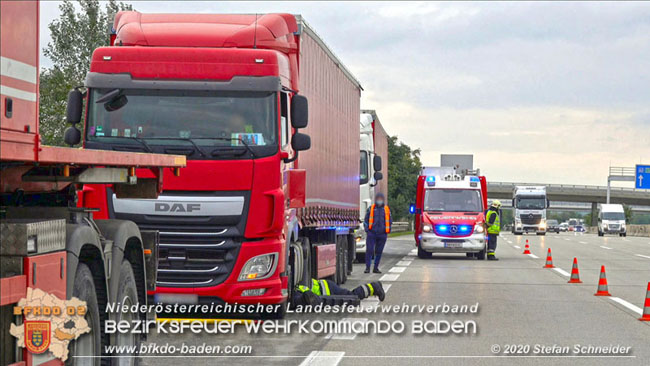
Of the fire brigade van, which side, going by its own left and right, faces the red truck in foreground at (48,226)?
front

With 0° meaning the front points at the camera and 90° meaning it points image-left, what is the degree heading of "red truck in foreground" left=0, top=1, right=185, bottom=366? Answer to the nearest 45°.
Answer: approximately 45°

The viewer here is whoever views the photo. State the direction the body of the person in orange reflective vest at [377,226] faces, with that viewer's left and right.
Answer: facing the viewer

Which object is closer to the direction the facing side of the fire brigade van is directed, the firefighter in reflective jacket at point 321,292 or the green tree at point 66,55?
the firefighter in reflective jacket

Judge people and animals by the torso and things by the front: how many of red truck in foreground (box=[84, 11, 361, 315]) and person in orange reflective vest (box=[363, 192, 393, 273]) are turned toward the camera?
2

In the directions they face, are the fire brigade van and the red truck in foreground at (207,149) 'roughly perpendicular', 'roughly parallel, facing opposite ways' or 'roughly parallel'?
roughly parallel

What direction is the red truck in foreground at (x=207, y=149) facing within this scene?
toward the camera

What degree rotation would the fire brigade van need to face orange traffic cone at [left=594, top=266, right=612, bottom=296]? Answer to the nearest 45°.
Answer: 0° — it already faces it

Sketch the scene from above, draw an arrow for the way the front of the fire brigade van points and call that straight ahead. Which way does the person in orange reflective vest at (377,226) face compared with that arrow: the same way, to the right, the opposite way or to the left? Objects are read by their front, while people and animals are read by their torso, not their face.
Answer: the same way

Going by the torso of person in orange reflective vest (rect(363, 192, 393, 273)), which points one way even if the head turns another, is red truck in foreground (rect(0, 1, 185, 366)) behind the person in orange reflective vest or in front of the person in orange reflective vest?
in front

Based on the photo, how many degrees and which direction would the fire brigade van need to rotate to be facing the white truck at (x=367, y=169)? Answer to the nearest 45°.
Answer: approximately 45° to its right

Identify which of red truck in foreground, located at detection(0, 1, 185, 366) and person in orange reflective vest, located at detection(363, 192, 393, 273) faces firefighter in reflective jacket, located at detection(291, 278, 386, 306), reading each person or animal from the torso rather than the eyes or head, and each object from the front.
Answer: person in orange reflective vest, located at detection(363, 192, 393, 273)

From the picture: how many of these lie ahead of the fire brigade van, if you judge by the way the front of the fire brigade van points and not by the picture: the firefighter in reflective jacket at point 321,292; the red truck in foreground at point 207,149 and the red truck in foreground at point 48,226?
3
